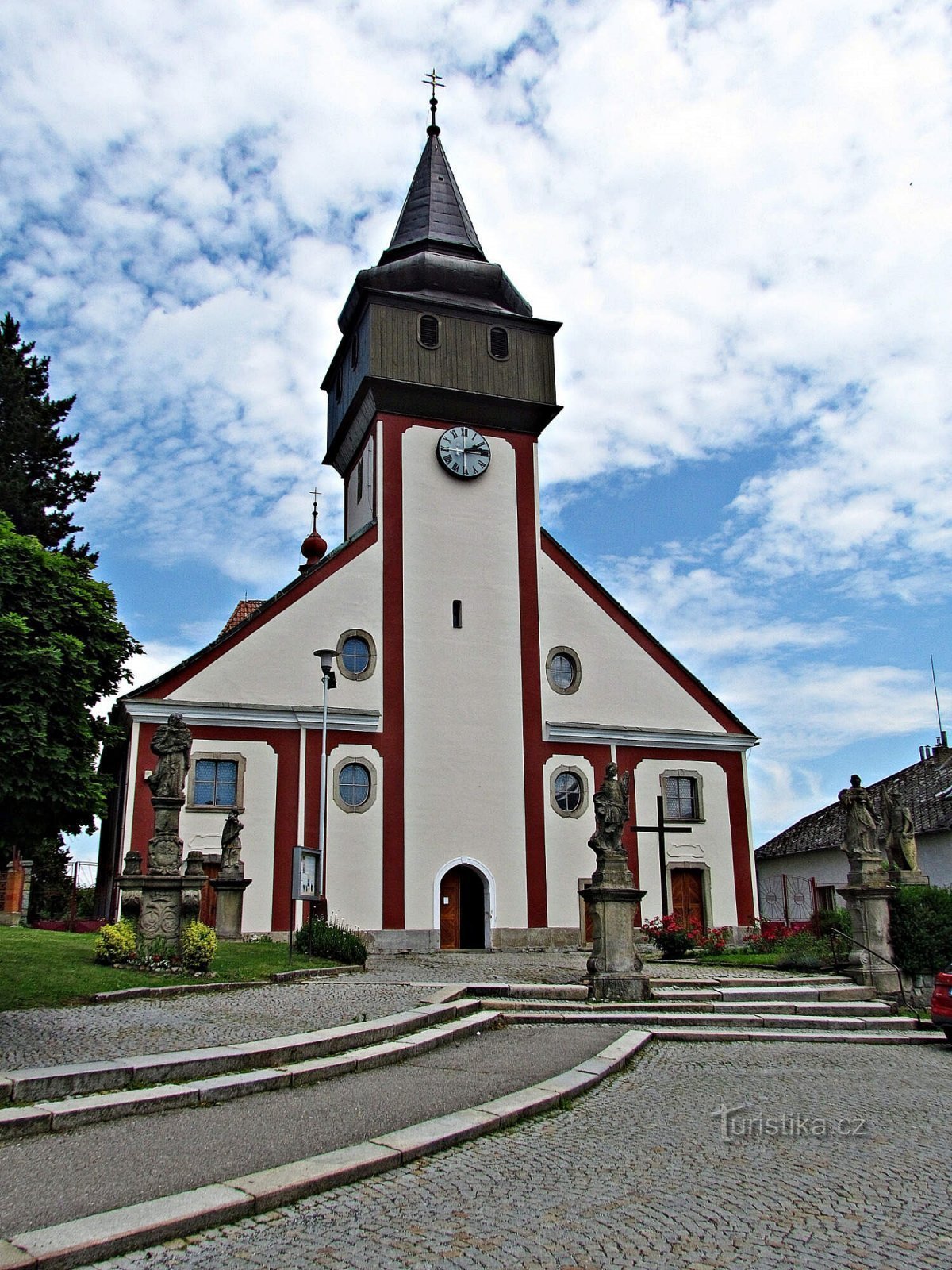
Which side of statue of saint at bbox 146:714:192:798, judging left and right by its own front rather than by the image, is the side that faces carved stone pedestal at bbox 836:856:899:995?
left

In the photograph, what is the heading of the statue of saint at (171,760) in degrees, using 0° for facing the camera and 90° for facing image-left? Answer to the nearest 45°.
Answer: approximately 0°

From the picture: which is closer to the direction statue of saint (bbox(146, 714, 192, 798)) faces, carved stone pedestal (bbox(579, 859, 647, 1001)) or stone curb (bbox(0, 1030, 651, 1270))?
the stone curb

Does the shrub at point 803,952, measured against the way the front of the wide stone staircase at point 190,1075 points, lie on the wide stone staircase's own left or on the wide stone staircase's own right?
on the wide stone staircase's own left

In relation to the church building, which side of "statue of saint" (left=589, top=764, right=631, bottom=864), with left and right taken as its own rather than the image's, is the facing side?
back

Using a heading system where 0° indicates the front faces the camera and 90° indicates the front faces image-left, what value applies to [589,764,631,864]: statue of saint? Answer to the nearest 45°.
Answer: approximately 0°

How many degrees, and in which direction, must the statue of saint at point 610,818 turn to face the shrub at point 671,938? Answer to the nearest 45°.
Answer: approximately 180°

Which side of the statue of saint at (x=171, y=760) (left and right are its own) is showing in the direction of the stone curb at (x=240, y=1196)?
front

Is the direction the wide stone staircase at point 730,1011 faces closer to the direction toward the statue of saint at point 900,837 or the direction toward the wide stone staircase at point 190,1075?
the wide stone staircase
